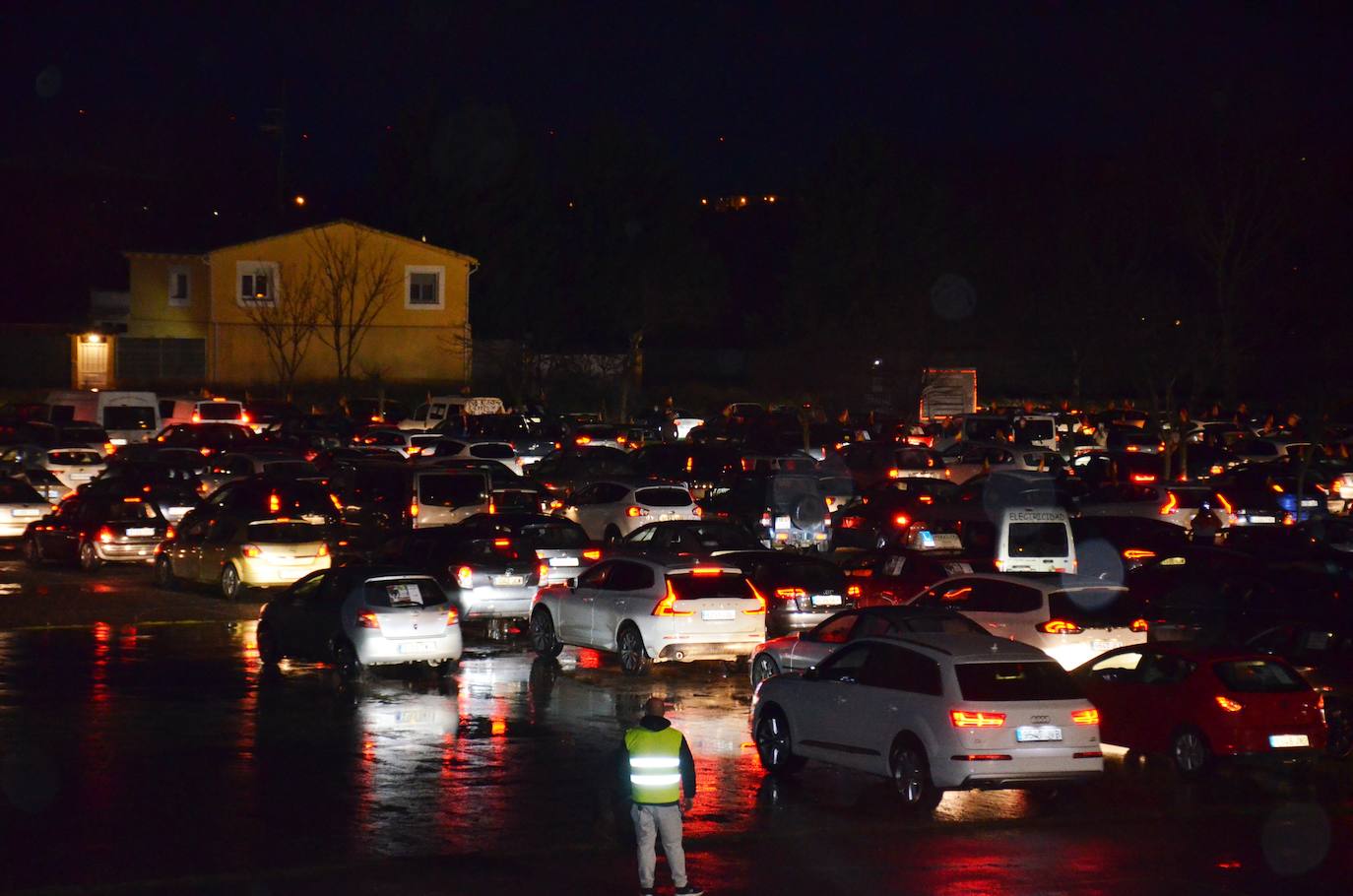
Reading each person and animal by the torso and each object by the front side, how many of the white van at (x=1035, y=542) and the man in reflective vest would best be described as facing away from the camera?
2

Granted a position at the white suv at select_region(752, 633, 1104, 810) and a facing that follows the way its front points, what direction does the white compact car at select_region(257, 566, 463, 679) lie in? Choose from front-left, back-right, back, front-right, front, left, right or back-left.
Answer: front

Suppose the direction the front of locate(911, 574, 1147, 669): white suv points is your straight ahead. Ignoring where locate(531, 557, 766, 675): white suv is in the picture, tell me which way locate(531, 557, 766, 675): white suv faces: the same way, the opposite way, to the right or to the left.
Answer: the same way

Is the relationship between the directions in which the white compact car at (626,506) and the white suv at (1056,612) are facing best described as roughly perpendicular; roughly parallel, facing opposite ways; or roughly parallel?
roughly parallel

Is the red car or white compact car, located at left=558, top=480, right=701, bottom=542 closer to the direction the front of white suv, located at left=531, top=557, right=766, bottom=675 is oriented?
the white compact car

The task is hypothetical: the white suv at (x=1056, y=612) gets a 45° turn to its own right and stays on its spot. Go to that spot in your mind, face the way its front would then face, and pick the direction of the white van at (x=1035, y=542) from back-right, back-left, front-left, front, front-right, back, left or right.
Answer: front

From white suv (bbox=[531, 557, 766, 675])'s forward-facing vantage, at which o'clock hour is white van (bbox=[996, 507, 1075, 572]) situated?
The white van is roughly at 3 o'clock from the white suv.

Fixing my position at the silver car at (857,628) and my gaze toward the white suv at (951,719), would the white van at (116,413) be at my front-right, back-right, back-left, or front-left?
back-right

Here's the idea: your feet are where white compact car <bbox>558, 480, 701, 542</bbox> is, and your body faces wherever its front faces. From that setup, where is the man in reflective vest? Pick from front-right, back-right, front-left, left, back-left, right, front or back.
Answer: back-left

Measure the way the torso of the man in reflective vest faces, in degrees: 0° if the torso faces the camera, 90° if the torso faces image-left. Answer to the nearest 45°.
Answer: approximately 180°

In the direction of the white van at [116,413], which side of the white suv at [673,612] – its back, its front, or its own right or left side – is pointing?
front

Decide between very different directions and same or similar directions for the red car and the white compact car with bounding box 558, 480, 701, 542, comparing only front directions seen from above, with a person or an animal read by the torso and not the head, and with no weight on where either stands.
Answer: same or similar directions

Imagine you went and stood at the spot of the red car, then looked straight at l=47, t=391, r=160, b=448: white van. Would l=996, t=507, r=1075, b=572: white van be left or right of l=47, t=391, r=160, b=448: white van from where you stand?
right

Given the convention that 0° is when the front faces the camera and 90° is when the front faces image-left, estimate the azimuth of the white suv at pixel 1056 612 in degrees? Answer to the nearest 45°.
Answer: approximately 135°

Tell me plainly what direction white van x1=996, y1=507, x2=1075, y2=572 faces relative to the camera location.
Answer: facing away from the viewer
